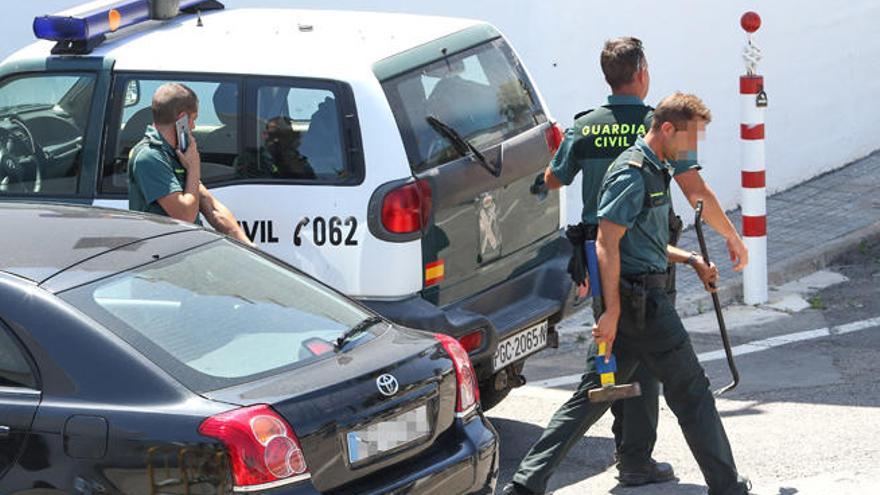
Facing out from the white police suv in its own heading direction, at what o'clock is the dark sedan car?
The dark sedan car is roughly at 8 o'clock from the white police suv.

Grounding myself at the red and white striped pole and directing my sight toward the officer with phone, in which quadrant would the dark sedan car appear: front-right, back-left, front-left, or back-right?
front-left

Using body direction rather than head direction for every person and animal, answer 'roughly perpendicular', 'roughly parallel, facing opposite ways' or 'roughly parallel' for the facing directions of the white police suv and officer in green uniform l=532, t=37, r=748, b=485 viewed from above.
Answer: roughly perpendicular

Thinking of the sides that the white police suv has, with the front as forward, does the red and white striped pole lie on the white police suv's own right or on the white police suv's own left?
on the white police suv's own right

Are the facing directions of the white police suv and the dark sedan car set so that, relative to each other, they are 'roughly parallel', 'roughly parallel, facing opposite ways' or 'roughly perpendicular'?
roughly parallel

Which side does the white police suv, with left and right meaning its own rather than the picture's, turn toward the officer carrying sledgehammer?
back

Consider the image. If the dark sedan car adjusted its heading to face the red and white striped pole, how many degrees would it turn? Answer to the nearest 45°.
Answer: approximately 90° to its right

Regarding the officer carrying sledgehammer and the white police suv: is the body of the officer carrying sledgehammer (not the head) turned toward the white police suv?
no

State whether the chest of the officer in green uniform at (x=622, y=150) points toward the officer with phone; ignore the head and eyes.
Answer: no

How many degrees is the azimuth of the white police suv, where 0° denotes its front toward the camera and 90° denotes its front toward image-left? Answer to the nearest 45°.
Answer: approximately 135°
